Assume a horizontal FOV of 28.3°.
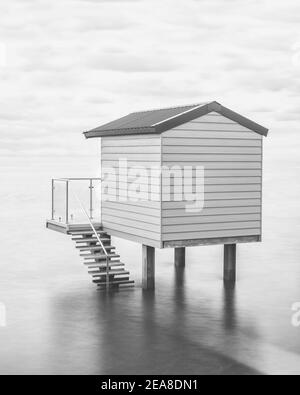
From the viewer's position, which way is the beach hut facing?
facing away from the viewer and to the left of the viewer
